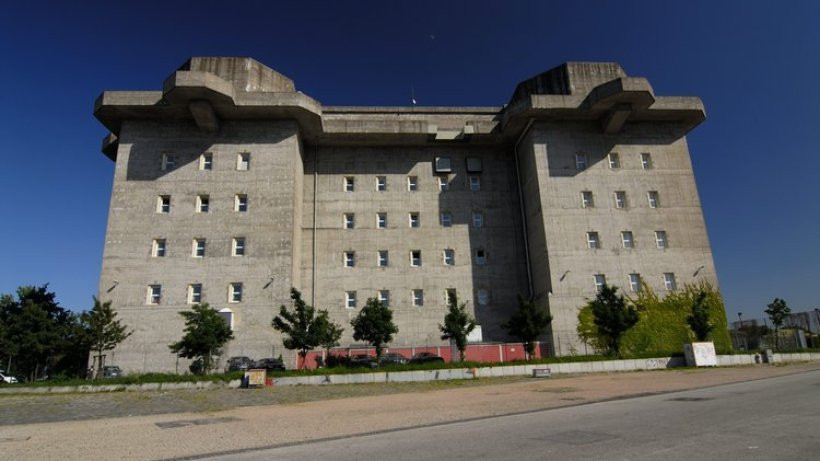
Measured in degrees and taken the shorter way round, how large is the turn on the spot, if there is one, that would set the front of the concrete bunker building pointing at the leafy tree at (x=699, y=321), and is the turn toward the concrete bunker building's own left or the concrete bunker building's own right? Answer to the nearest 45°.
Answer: approximately 90° to the concrete bunker building's own left

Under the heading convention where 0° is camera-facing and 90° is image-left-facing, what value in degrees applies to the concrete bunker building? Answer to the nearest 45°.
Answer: approximately 0°

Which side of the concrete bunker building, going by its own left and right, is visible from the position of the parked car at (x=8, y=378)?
right
